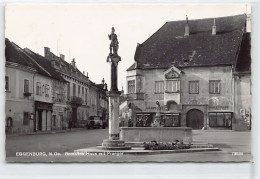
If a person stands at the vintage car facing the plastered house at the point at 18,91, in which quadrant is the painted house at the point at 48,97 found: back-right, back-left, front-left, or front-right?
front-right

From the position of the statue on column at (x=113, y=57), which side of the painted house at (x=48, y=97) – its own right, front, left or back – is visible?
front

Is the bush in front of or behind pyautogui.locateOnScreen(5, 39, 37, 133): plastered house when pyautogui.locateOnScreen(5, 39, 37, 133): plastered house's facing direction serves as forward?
in front

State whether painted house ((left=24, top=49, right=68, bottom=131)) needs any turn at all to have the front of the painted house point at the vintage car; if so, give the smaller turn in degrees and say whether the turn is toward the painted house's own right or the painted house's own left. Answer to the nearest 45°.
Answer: approximately 45° to the painted house's own left

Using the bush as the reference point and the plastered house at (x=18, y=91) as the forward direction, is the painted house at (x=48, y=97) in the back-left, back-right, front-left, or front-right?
front-right

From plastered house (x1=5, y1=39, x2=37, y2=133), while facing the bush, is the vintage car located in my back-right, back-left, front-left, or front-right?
front-left

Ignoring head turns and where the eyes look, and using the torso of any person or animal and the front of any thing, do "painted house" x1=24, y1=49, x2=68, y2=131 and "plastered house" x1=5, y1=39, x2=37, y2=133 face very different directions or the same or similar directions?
same or similar directions

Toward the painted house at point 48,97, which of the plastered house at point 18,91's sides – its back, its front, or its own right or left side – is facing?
left

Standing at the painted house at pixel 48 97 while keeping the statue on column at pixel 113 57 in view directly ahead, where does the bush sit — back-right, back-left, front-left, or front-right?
front-left

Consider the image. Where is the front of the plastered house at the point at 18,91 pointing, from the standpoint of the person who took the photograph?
facing the viewer and to the right of the viewer

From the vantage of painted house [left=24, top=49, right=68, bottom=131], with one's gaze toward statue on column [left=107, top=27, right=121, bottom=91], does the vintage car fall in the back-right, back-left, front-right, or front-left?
front-left

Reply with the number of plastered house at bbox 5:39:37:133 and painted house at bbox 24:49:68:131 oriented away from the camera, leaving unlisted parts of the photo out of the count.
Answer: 0
